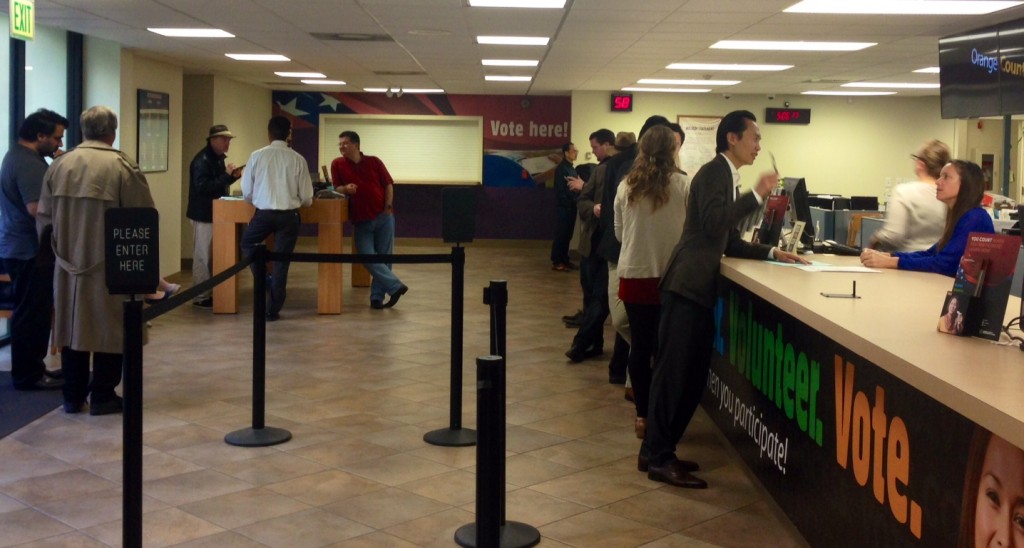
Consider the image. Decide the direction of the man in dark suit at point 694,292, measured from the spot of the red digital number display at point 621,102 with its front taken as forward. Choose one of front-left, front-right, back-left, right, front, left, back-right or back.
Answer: front

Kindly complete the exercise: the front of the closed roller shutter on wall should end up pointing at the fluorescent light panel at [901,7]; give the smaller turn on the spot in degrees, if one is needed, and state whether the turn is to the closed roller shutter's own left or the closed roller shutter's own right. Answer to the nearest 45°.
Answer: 0° — it already faces it

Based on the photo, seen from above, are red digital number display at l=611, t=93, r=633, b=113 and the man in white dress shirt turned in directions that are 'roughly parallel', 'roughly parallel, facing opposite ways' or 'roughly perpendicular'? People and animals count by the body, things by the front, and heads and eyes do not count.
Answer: roughly parallel, facing opposite ways

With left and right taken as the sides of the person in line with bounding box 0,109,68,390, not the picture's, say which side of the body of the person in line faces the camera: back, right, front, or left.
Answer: right

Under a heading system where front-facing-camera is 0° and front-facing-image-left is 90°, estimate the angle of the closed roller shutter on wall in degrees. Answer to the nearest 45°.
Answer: approximately 0°

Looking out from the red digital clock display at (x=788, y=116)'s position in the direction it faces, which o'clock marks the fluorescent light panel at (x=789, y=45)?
The fluorescent light panel is roughly at 12 o'clock from the red digital clock display.

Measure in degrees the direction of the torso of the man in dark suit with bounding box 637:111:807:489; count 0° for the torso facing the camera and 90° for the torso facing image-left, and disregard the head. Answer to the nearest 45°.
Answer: approximately 270°

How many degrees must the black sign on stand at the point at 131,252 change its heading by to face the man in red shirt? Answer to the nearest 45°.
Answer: approximately 180°

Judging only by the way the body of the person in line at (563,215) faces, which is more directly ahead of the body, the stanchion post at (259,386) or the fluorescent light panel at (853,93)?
the fluorescent light panel

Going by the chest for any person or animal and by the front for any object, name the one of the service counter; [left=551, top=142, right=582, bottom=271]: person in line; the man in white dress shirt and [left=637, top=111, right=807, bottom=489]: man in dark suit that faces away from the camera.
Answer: the man in white dress shirt

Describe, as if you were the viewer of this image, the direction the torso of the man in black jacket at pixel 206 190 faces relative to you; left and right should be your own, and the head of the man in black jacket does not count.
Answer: facing to the right of the viewer

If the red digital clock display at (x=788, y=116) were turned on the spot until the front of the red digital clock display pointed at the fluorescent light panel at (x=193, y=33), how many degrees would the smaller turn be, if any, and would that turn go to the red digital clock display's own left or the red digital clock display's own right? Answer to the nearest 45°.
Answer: approximately 45° to the red digital clock display's own right

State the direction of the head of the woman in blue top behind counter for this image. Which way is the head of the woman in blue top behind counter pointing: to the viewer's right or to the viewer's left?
to the viewer's left

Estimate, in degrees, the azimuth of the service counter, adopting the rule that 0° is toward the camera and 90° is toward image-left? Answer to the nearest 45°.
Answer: approximately 45°

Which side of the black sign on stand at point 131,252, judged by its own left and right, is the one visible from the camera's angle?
front

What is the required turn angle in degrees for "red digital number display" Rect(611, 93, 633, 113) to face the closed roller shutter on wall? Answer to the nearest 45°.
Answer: approximately 135° to its right

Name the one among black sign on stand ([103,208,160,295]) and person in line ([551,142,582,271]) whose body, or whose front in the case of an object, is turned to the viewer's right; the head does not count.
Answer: the person in line

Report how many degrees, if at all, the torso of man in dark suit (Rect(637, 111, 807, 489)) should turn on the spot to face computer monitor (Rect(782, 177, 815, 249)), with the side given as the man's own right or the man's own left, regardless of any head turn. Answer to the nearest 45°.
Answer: approximately 90° to the man's own left

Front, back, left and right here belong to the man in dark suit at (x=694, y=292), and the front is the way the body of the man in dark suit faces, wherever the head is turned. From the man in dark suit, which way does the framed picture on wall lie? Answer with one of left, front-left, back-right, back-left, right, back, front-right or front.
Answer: back-left
